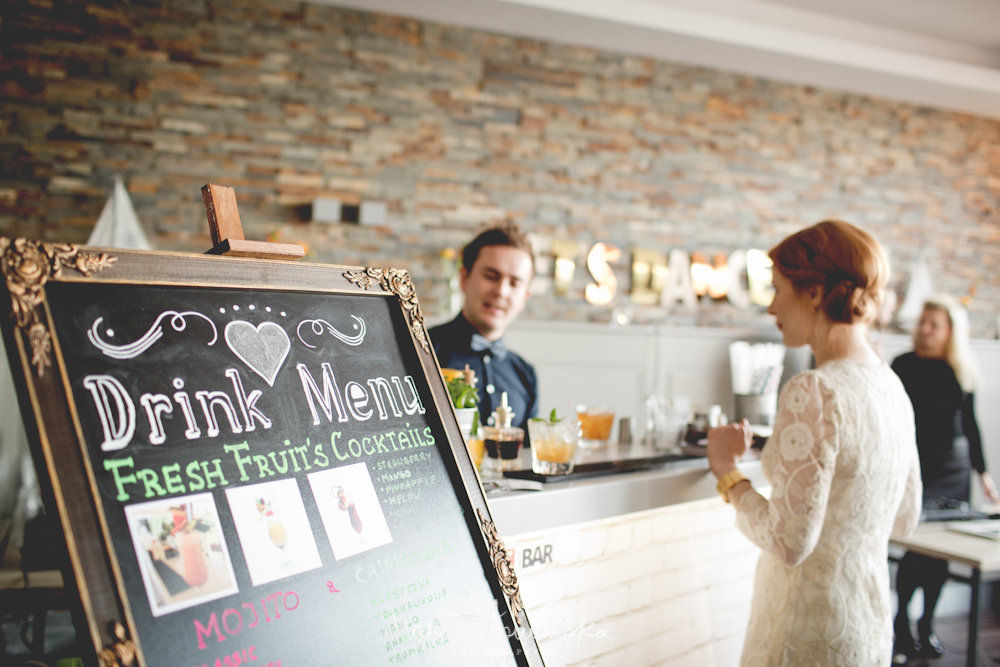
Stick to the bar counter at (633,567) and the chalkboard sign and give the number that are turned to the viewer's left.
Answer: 0

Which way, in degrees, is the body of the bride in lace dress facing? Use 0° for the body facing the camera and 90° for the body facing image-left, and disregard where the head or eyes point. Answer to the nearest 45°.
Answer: approximately 135°

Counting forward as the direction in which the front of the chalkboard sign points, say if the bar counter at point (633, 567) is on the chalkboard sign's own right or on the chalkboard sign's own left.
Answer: on the chalkboard sign's own left

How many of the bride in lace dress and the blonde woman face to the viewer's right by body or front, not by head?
0

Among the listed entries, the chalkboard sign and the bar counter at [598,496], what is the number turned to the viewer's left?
0

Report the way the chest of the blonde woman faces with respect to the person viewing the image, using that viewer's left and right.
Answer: facing the viewer and to the left of the viewer

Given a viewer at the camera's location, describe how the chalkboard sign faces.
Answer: facing the viewer and to the right of the viewer

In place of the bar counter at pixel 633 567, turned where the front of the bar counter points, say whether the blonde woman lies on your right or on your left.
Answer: on your left

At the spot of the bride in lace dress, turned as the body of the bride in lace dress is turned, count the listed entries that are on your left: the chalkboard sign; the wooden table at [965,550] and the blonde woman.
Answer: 1

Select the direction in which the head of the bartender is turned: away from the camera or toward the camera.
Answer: toward the camera
